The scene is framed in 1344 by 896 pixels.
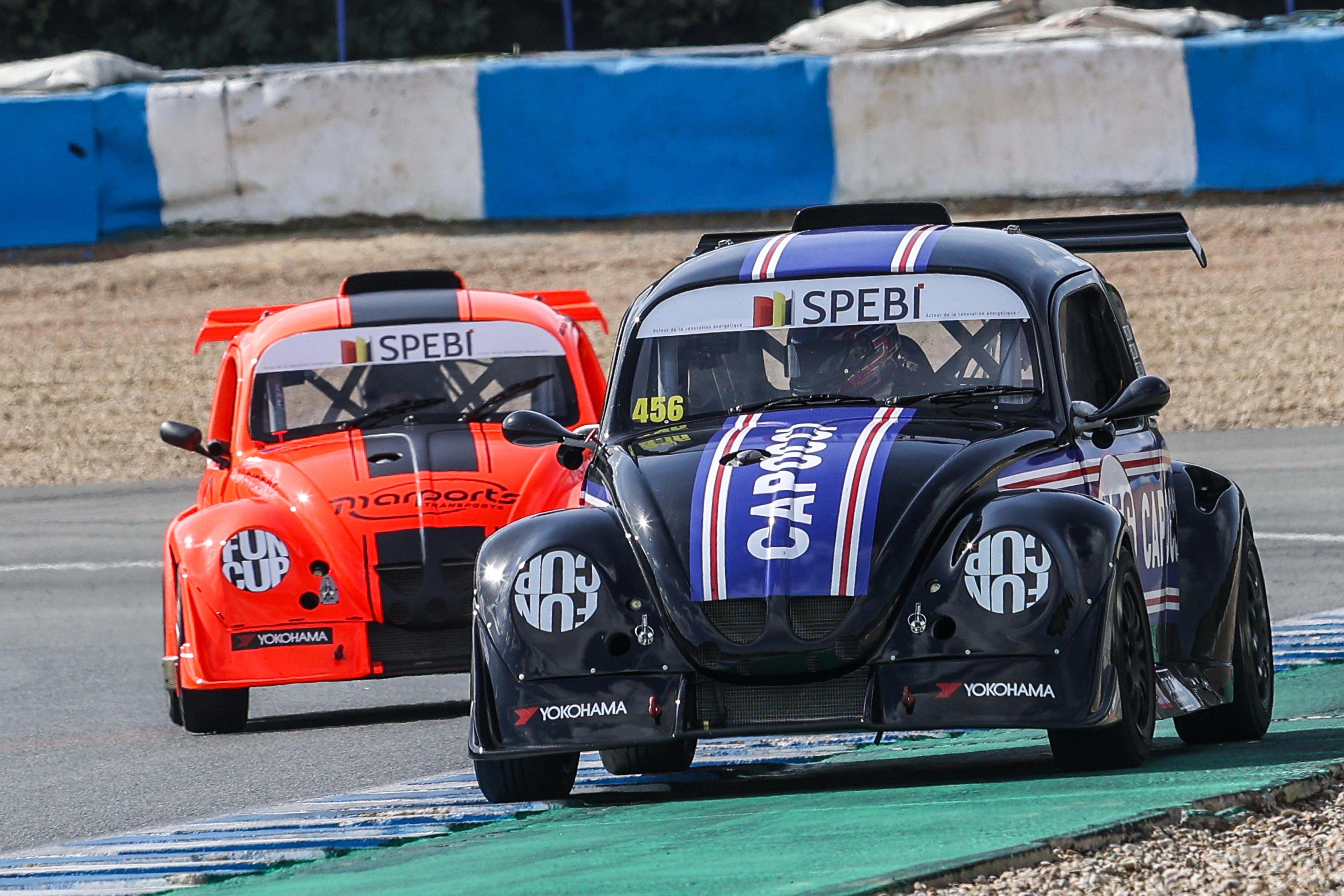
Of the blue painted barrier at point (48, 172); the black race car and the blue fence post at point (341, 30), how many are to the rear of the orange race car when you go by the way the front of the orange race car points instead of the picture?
2

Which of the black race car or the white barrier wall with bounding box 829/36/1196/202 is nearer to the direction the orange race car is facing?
the black race car

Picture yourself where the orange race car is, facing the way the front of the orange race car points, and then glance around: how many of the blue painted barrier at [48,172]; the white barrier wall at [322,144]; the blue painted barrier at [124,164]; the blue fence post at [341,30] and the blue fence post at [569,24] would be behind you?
5

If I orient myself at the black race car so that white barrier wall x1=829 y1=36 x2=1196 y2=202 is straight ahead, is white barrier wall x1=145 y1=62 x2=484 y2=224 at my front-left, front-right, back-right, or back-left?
front-left

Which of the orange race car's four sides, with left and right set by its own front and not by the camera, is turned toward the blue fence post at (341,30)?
back

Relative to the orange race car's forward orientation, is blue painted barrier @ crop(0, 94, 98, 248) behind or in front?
behind

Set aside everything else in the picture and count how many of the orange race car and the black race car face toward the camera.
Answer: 2

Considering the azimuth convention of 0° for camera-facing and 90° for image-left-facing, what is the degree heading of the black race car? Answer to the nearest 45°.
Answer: approximately 0°

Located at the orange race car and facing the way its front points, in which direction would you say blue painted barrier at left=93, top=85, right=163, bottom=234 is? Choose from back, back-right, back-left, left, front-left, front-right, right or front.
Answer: back

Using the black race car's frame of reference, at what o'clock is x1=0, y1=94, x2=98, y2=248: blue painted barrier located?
The blue painted barrier is roughly at 5 o'clock from the black race car.

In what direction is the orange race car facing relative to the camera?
toward the camera

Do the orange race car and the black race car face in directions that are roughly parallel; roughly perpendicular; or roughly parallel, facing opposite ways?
roughly parallel

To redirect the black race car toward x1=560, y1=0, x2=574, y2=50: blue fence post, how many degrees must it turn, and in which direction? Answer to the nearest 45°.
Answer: approximately 180°
